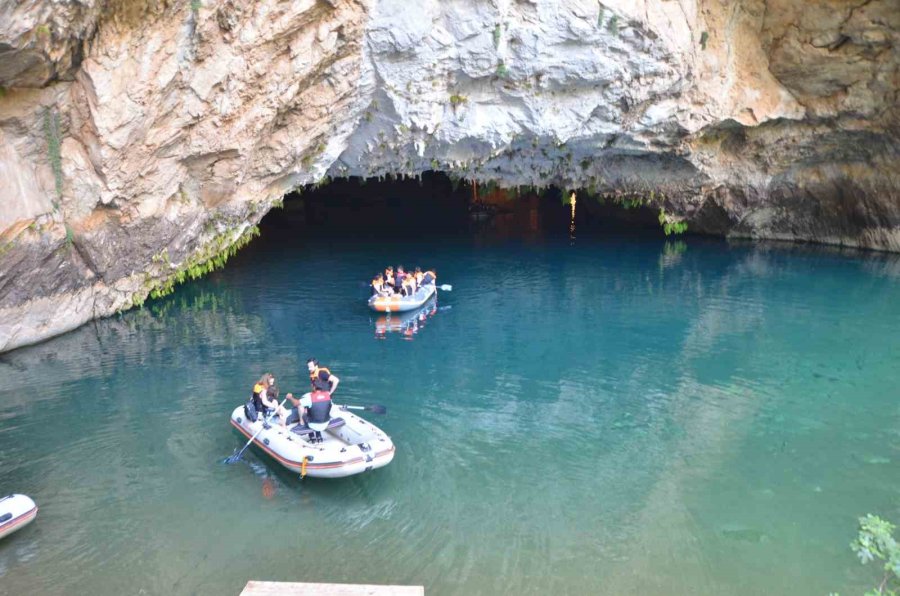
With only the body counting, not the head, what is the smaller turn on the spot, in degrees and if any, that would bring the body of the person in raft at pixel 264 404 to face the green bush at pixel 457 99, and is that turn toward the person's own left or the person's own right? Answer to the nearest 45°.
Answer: approximately 90° to the person's own left

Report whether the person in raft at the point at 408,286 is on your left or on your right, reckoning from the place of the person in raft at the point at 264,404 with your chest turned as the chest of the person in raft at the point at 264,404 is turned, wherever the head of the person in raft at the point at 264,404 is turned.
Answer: on your left

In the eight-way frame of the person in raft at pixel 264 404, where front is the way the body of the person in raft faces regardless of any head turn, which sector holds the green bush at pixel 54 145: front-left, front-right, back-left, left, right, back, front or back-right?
back

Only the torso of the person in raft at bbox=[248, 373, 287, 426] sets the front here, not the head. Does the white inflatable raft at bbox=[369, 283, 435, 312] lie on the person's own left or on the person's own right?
on the person's own left

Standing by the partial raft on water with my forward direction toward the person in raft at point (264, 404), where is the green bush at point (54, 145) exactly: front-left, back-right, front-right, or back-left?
front-left

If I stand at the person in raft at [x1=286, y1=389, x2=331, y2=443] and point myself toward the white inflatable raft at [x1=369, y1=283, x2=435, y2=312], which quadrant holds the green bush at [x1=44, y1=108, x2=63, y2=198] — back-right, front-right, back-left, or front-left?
front-left

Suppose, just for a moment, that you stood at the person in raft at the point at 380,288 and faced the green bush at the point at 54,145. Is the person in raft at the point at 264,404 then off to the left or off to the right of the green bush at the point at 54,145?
left

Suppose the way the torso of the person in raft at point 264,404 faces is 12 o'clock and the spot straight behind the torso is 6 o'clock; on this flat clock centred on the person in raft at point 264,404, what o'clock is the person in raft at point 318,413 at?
the person in raft at point 318,413 is roughly at 12 o'clock from the person in raft at point 264,404.
